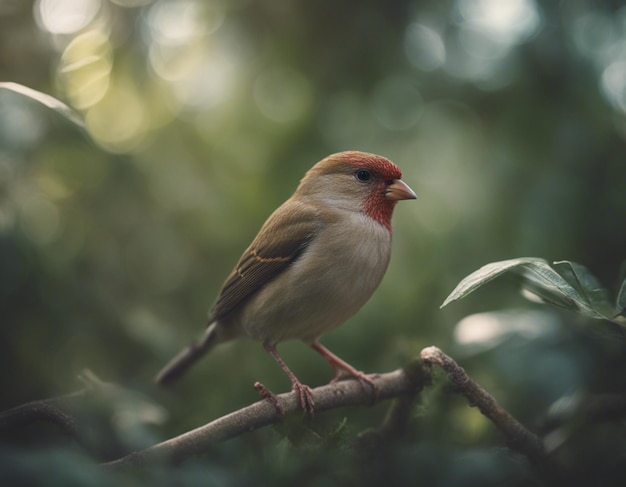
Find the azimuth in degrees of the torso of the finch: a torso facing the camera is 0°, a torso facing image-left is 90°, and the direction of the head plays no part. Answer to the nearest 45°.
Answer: approximately 270°

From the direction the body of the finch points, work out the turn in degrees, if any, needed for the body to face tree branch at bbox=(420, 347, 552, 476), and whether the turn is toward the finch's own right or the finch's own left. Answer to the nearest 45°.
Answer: approximately 45° to the finch's own left
